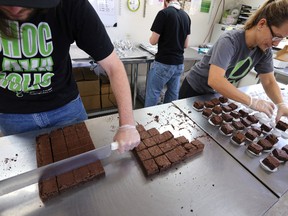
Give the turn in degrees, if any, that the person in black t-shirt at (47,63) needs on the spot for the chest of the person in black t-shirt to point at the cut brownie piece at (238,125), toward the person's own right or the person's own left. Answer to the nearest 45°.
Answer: approximately 90° to the person's own left

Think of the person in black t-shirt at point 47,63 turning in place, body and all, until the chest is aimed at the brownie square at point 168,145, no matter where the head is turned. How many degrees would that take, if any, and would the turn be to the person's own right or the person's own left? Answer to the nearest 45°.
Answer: approximately 45° to the person's own left

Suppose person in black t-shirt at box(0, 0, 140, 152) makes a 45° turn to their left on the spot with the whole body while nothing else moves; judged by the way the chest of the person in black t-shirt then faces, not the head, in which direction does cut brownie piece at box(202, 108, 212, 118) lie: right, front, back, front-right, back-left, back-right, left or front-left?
front-left

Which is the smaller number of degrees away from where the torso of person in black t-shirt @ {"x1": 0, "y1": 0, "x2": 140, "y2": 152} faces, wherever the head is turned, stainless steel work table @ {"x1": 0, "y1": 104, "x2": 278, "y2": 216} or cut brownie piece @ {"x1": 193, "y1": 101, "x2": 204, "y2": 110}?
the stainless steel work table

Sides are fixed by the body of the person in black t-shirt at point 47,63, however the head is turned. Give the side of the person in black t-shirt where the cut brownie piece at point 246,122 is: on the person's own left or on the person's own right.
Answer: on the person's own left

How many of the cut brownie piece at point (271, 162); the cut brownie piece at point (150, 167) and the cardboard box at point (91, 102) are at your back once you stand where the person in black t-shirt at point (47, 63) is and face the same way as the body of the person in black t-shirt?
1

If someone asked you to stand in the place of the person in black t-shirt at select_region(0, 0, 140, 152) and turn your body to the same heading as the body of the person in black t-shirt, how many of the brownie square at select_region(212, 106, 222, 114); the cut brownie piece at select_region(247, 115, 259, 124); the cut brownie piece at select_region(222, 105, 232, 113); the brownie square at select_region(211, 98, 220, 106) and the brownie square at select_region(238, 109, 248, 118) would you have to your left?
5

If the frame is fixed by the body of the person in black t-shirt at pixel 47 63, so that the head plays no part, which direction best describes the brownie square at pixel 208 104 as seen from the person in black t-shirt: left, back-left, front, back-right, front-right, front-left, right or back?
left

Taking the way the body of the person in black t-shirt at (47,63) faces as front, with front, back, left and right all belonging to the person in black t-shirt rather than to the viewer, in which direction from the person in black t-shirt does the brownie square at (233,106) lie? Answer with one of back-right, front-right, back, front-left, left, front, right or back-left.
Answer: left

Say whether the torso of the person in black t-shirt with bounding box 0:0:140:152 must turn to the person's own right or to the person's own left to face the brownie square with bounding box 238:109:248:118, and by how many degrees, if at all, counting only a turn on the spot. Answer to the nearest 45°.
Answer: approximately 90° to the person's own left

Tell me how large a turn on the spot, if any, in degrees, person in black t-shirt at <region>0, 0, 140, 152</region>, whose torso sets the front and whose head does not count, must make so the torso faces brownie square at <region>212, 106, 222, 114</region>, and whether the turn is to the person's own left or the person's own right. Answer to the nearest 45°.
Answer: approximately 90° to the person's own left

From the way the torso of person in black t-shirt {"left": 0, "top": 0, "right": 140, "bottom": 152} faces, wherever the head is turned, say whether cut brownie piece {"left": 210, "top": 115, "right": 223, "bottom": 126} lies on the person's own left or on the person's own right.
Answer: on the person's own left
